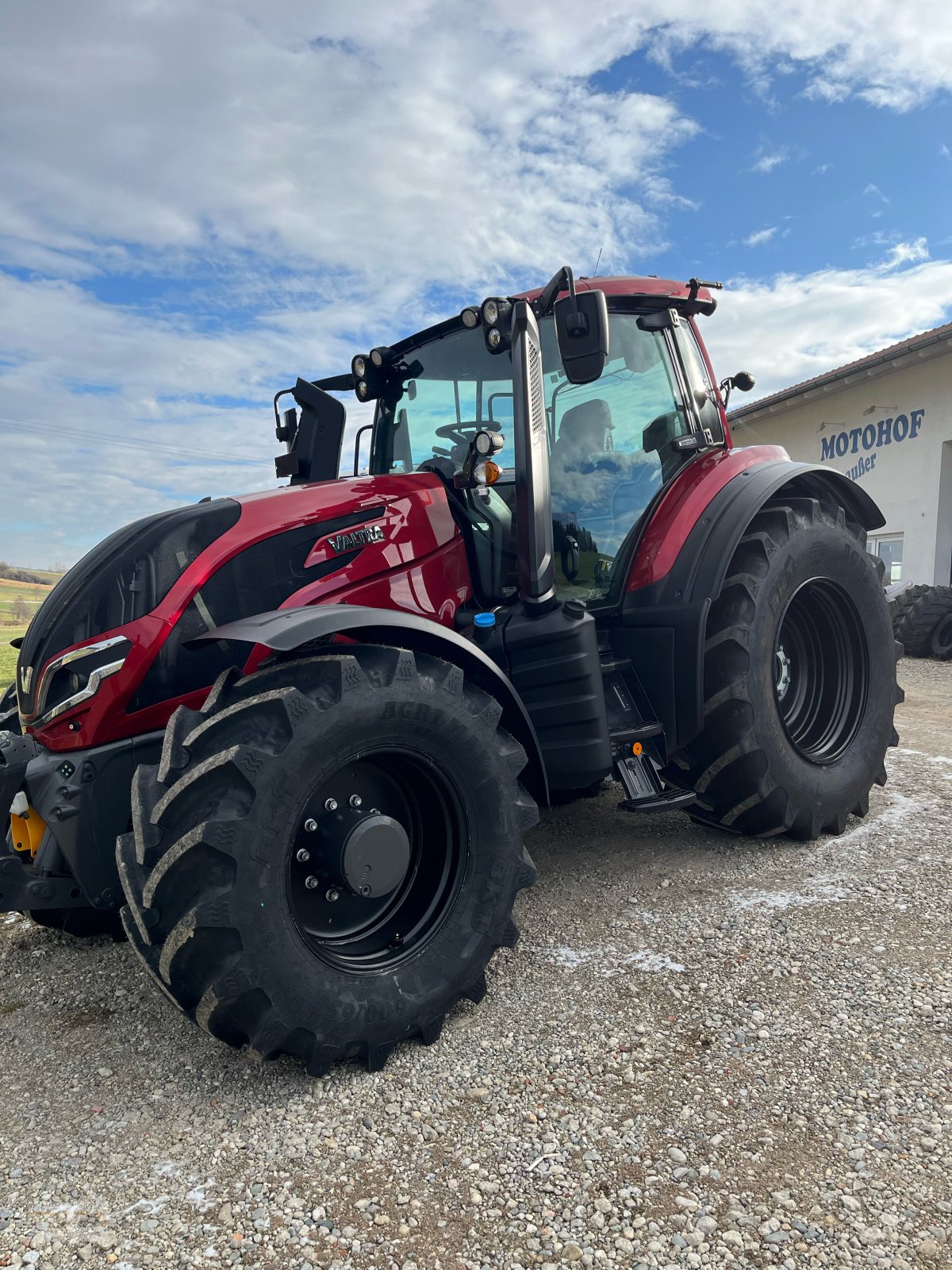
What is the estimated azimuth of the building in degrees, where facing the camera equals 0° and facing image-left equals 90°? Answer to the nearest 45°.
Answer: approximately 45°

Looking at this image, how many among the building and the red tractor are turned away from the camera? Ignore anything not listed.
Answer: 0

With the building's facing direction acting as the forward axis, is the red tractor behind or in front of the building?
in front

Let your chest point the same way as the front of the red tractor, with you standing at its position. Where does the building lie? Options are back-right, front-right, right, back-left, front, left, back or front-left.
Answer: back

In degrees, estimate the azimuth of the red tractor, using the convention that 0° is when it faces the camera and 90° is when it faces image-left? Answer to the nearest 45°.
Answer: approximately 45°
